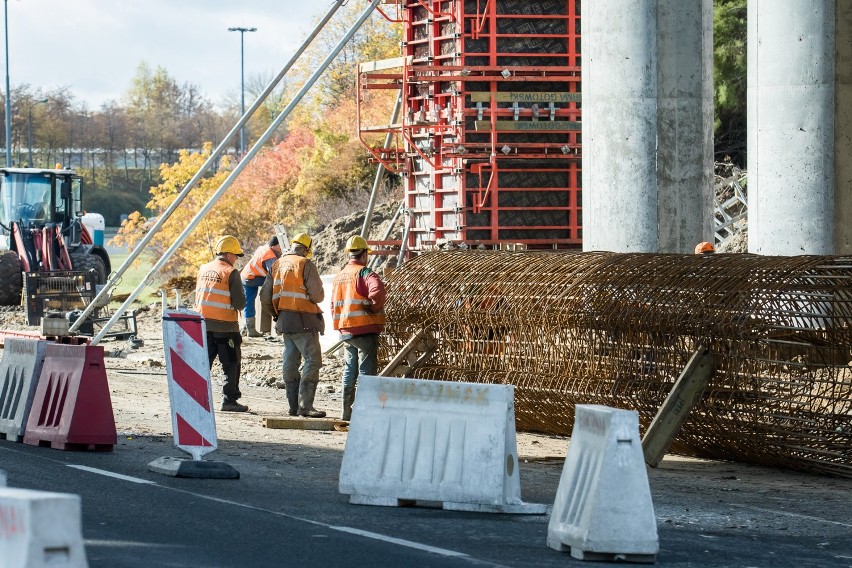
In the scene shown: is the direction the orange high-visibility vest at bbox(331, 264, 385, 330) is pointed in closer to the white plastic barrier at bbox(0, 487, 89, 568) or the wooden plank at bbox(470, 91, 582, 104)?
the wooden plank

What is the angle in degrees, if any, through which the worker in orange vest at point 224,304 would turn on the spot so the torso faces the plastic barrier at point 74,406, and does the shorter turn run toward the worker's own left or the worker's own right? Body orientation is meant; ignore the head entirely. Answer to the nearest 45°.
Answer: approximately 135° to the worker's own right

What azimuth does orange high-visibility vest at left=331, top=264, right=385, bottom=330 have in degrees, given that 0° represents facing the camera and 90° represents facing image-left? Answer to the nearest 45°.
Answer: approximately 225°

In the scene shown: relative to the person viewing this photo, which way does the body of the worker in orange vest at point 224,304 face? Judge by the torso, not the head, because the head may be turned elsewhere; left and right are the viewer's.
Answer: facing away from the viewer and to the right of the viewer

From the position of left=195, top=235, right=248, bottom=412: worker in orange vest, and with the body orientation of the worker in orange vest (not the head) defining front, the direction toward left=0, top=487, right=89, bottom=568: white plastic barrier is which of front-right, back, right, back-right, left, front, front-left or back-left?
back-right
